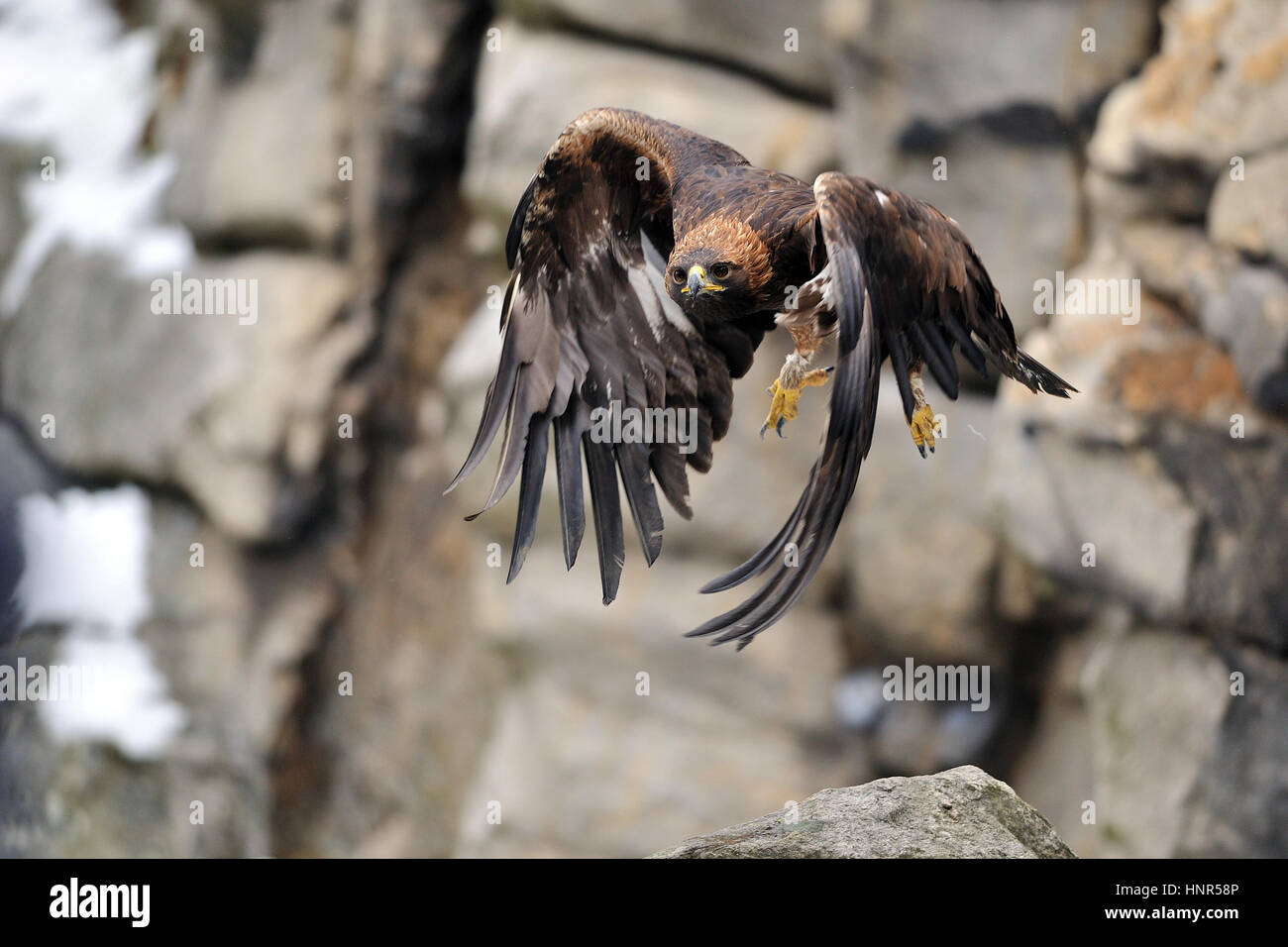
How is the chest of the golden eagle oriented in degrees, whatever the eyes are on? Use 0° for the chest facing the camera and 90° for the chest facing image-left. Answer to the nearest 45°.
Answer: approximately 45°
